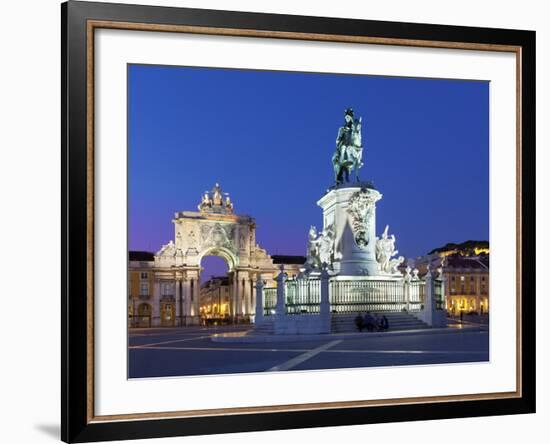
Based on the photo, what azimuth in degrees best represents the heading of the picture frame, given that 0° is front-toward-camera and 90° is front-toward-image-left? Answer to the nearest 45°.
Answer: approximately 315°
